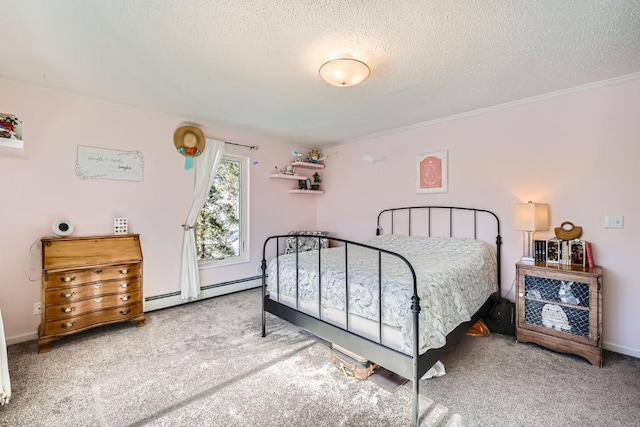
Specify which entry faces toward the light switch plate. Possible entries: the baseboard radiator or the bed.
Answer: the baseboard radiator

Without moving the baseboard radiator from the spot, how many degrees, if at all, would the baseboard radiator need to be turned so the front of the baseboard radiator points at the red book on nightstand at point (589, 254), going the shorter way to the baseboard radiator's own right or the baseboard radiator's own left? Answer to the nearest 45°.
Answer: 0° — it already faces it

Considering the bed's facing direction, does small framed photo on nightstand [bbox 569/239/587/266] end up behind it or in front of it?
behind

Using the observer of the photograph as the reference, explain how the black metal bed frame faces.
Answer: facing the viewer and to the left of the viewer

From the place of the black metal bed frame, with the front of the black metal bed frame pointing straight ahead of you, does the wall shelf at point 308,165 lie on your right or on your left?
on your right

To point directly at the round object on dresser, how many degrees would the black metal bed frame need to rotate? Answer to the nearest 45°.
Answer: approximately 45° to its right

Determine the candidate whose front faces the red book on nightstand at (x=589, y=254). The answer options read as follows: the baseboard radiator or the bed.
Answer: the baseboard radiator

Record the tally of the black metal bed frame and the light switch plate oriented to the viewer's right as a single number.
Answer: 0

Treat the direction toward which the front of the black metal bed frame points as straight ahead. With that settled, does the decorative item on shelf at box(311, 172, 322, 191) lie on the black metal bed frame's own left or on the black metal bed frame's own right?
on the black metal bed frame's own right

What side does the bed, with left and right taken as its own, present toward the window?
right

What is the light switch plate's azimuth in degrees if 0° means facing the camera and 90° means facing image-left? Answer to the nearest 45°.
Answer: approximately 0°

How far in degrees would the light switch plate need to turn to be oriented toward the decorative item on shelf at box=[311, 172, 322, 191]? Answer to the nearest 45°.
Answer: approximately 90° to its right

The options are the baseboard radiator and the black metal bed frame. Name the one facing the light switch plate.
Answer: the baseboard radiator

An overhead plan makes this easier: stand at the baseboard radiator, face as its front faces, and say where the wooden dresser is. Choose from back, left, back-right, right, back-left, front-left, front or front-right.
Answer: right
